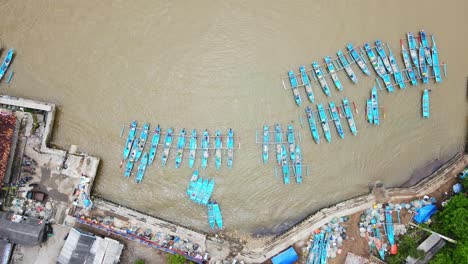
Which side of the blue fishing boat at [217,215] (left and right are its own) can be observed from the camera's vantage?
back

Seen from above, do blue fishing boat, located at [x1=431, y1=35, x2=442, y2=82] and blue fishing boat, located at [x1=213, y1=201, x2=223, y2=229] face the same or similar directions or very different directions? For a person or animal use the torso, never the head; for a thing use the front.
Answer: same or similar directions

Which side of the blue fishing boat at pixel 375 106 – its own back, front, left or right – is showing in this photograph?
back

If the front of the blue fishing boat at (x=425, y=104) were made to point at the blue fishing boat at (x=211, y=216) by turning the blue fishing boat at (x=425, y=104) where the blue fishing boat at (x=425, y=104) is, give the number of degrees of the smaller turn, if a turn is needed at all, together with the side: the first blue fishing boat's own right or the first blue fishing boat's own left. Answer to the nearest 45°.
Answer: approximately 135° to the first blue fishing boat's own left
